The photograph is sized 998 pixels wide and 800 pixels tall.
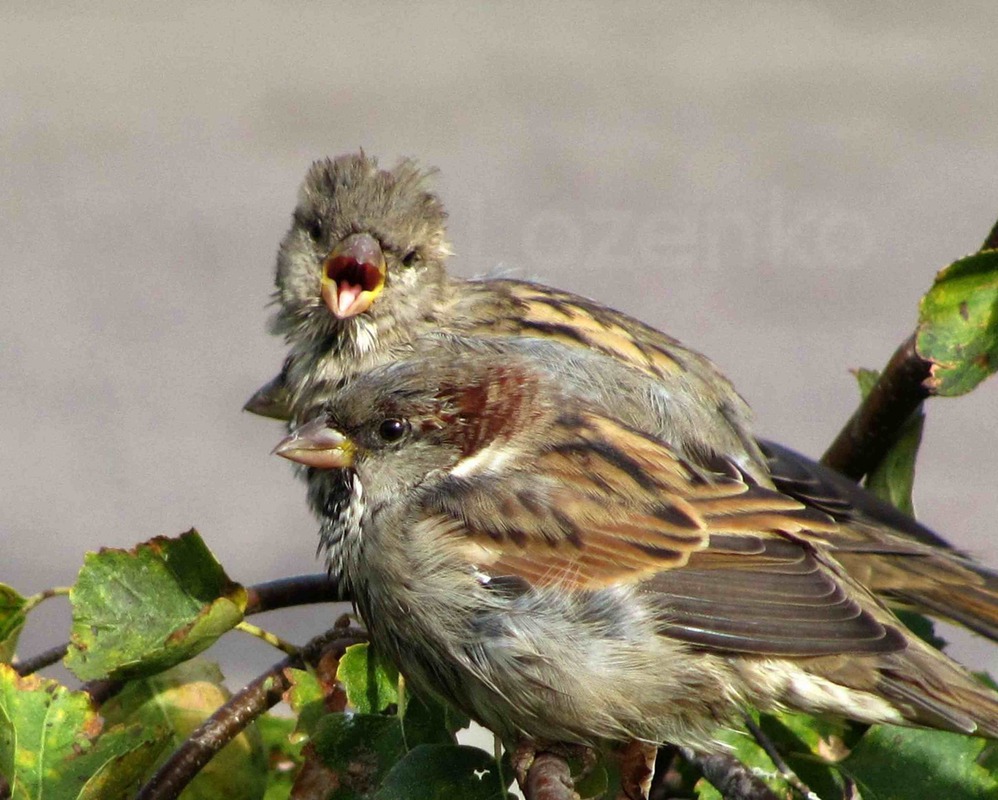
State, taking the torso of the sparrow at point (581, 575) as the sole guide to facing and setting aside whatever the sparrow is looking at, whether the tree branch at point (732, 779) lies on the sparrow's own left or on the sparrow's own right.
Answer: on the sparrow's own left

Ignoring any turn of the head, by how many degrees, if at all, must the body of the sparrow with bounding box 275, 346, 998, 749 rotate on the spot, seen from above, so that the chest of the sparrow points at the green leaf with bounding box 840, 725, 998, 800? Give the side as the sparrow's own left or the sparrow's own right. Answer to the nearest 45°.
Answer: approximately 135° to the sparrow's own left

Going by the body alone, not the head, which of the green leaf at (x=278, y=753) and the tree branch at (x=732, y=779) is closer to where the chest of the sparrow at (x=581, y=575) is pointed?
the green leaf

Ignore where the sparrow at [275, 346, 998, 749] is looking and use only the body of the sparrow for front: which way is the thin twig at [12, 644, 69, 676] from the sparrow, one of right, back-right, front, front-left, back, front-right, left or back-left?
front-left

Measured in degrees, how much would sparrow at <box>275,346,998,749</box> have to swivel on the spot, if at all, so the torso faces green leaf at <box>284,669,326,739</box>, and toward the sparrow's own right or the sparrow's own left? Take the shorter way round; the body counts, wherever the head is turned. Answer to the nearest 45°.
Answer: approximately 45° to the sparrow's own left

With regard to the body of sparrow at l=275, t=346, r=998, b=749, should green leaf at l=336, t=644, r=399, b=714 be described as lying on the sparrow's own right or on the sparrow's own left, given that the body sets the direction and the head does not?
on the sparrow's own left

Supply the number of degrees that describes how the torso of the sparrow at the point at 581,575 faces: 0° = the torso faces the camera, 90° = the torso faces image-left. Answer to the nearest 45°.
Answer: approximately 90°
